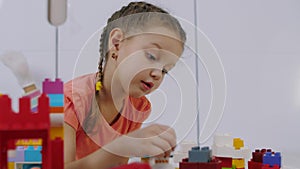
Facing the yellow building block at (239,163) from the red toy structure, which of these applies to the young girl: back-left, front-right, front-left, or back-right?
front-left

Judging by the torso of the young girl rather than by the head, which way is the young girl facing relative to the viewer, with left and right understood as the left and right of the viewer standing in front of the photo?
facing the viewer and to the right of the viewer

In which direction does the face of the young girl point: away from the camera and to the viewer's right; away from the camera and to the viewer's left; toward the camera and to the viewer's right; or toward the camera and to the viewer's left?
toward the camera and to the viewer's right

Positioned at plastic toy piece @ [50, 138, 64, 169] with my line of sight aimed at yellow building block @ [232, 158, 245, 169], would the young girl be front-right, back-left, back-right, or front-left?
front-left

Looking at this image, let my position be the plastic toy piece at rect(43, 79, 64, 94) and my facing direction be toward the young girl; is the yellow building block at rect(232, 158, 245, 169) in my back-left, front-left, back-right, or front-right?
front-right
